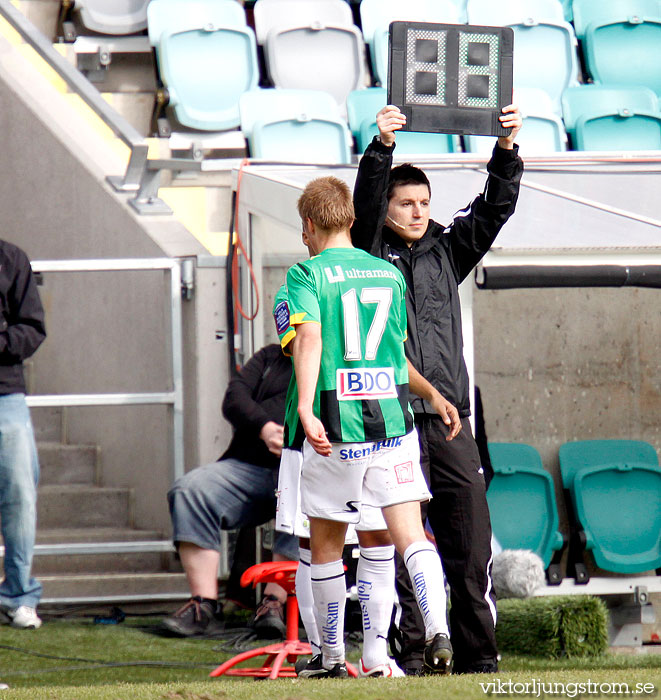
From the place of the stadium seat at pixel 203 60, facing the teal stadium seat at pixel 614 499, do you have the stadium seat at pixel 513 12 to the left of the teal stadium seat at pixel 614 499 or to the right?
left

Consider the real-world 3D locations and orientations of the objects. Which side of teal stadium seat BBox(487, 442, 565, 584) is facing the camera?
front

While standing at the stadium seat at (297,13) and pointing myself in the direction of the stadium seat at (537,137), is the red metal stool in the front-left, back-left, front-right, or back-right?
front-right

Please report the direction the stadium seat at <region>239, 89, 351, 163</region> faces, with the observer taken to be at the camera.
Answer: facing the viewer

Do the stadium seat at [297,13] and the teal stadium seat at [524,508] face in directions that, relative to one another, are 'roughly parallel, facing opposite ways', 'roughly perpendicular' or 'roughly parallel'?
roughly parallel

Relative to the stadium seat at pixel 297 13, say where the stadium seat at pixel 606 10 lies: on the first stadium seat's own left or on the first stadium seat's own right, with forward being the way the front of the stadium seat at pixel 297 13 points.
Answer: on the first stadium seat's own left

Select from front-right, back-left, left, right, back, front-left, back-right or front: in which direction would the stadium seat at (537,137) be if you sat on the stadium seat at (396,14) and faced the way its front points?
front-left

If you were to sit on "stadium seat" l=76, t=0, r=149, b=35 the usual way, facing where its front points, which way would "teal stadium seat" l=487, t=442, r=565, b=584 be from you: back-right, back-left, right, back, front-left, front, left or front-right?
front-left

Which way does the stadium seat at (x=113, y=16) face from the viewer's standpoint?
toward the camera

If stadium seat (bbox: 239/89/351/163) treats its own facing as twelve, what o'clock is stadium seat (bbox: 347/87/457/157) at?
stadium seat (bbox: 347/87/457/157) is roughly at 8 o'clock from stadium seat (bbox: 239/89/351/163).

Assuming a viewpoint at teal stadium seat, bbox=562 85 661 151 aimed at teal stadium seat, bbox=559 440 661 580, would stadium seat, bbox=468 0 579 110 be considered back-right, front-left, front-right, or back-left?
back-right

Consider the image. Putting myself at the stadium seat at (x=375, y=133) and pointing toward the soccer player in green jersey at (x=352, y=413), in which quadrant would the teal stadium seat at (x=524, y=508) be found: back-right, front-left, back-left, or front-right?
front-left

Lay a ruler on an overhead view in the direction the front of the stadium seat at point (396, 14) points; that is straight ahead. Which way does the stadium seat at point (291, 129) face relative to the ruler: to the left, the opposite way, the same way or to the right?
the same way

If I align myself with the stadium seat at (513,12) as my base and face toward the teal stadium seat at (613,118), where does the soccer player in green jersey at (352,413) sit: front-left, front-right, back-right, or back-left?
front-right

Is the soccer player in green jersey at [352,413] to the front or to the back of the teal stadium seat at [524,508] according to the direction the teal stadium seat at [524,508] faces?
to the front
